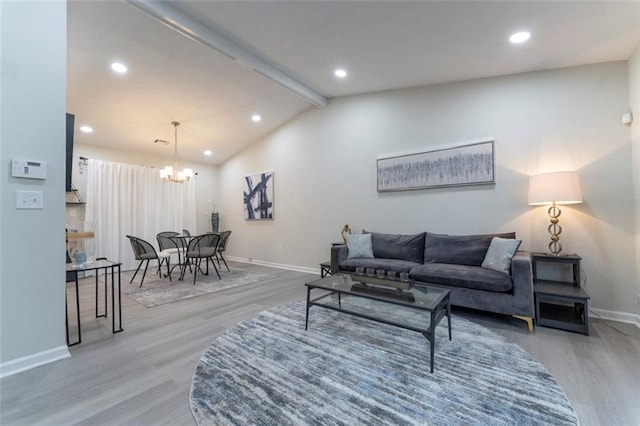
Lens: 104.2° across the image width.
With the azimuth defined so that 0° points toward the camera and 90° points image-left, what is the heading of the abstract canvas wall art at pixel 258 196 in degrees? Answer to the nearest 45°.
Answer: approximately 45°

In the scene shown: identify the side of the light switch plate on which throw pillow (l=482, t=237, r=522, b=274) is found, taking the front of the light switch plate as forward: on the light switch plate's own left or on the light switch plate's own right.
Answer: on the light switch plate's own left

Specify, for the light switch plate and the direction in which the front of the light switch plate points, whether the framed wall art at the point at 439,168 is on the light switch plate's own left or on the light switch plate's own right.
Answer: on the light switch plate's own left

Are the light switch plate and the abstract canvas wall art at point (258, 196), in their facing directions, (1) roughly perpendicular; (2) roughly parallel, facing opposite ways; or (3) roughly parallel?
roughly perpendicular

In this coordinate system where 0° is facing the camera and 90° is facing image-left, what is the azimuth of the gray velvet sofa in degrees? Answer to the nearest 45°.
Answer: approximately 45°

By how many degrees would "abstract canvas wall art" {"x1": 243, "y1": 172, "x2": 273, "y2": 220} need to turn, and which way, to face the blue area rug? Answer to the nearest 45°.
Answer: approximately 45° to its left
